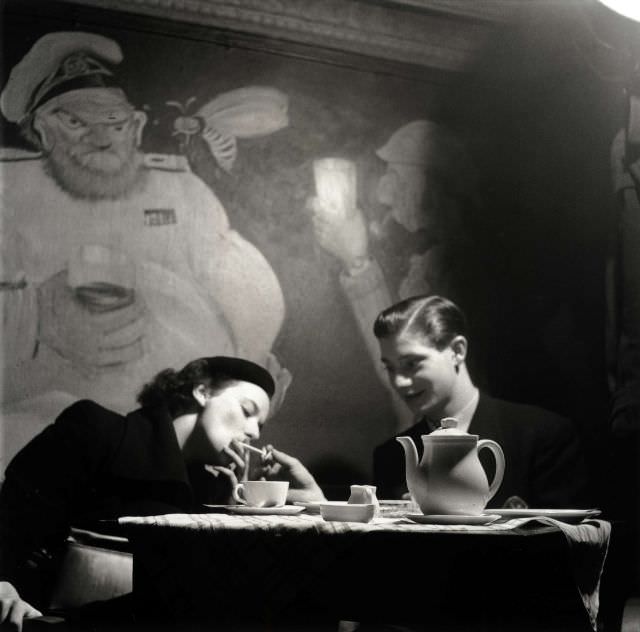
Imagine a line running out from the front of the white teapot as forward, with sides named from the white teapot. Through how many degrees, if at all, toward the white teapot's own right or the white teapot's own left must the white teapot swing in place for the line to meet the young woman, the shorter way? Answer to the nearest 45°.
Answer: approximately 45° to the white teapot's own right

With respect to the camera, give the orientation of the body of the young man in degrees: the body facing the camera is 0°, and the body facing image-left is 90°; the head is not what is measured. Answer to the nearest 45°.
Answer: approximately 45°

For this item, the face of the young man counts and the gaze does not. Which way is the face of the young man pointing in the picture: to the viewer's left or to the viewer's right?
to the viewer's left

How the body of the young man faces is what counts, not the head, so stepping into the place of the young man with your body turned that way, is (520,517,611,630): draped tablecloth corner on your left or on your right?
on your left

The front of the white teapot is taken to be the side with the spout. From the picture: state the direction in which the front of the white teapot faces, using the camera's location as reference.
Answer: facing to the left of the viewer
